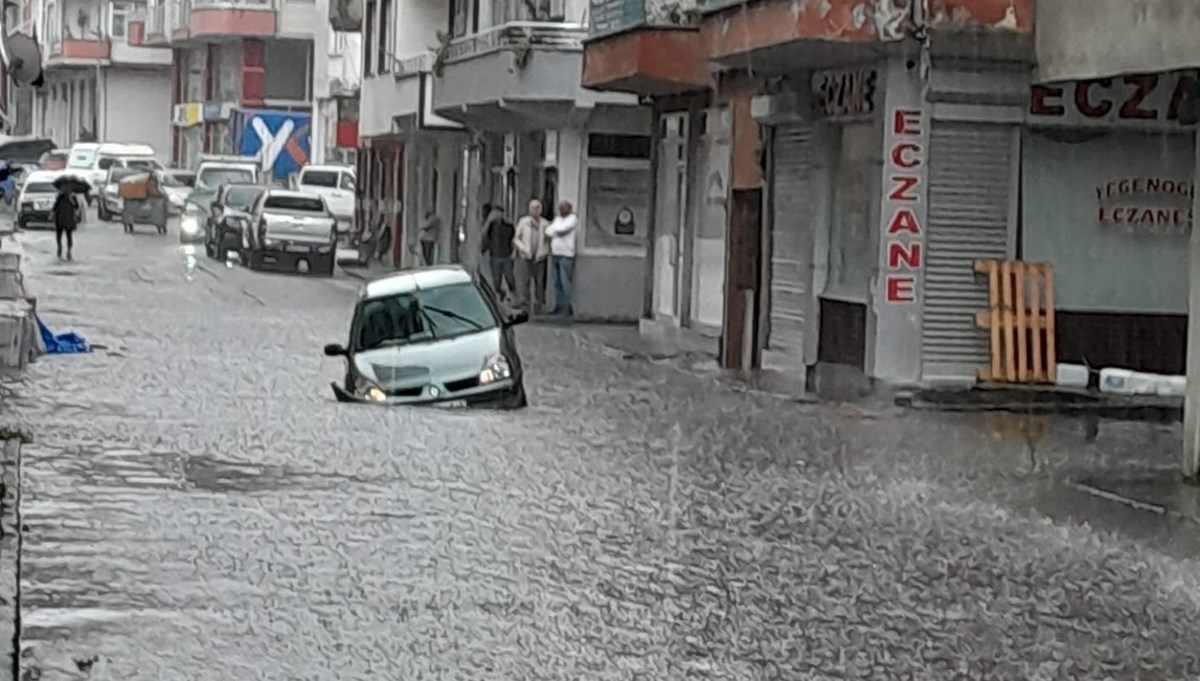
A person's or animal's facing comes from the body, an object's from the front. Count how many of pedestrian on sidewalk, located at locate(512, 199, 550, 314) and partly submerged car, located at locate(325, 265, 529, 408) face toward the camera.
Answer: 2

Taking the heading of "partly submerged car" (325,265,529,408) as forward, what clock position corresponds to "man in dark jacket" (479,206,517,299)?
The man in dark jacket is roughly at 6 o'clock from the partly submerged car.

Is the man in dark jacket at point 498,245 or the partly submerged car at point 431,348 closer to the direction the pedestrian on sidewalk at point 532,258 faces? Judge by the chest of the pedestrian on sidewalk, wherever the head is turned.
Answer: the partly submerged car

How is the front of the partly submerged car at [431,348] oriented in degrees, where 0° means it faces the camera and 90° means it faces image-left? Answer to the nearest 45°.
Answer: approximately 0°

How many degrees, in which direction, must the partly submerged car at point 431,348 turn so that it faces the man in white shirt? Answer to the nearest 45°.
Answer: approximately 180°

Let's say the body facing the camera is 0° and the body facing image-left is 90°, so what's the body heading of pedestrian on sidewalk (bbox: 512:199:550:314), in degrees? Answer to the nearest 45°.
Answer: approximately 0°

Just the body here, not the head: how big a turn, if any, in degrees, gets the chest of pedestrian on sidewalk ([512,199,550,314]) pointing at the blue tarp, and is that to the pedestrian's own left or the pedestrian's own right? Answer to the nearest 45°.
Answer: approximately 45° to the pedestrian's own right

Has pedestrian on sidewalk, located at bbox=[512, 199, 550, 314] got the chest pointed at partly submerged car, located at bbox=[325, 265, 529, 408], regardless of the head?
yes

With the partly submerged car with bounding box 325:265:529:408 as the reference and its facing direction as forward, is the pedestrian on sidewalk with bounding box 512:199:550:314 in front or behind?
behind

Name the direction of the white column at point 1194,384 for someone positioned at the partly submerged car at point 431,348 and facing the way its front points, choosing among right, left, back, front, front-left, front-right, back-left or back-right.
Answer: front-left

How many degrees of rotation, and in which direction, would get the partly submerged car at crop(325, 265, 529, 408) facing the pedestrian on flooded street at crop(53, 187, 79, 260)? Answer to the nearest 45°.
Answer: approximately 180°
